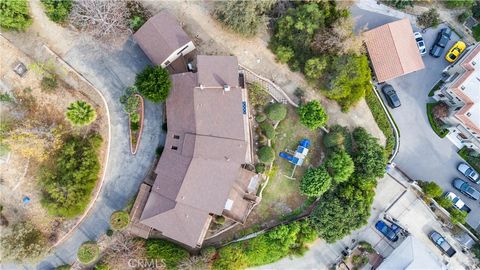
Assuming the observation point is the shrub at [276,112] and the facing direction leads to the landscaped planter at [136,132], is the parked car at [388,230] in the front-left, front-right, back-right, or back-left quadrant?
back-left

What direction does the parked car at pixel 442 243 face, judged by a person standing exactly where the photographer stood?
facing away from the viewer and to the left of the viewer

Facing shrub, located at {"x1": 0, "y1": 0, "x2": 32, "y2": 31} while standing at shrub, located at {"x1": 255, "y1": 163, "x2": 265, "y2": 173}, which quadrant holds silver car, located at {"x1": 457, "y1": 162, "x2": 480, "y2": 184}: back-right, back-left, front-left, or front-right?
back-right

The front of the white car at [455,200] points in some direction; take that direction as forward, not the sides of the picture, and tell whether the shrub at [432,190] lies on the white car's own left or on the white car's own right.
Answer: on the white car's own left
